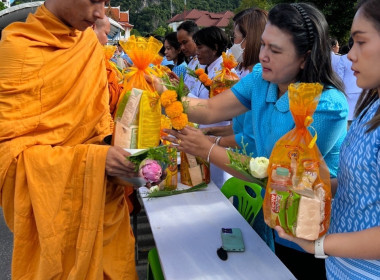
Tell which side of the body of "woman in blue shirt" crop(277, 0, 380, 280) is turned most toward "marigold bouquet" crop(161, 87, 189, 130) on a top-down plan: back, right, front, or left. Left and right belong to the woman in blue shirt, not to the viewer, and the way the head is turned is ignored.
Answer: front

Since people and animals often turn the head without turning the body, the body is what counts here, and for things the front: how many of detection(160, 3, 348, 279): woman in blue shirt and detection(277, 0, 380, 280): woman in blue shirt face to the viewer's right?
0

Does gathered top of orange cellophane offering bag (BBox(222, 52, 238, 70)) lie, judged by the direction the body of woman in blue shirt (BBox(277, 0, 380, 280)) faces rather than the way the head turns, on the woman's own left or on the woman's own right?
on the woman's own right

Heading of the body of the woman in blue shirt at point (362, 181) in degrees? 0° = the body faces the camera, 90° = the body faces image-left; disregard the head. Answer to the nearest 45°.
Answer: approximately 90°

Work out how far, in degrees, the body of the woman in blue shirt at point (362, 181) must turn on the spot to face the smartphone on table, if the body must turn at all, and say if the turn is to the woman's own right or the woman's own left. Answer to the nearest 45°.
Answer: approximately 45° to the woman's own right

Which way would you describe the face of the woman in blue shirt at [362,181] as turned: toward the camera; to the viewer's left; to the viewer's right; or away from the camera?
to the viewer's left

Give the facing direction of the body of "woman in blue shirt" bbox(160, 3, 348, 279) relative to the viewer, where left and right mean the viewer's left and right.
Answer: facing the viewer and to the left of the viewer

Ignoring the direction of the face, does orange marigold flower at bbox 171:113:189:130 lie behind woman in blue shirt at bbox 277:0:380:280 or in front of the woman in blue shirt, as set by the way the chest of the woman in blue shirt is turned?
in front
